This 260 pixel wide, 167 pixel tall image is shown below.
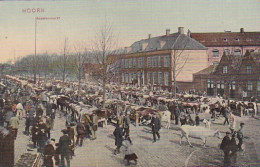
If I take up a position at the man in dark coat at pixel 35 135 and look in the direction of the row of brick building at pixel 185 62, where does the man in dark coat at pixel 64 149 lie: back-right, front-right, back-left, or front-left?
back-right

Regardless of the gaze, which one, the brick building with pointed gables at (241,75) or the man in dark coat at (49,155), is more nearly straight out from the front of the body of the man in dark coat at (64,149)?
the brick building with pointed gables

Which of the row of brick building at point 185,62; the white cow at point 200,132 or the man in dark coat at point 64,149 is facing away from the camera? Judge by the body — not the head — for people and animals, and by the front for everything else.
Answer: the man in dark coat

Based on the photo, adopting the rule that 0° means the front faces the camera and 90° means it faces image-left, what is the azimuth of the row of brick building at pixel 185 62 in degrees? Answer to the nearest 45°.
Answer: approximately 45°

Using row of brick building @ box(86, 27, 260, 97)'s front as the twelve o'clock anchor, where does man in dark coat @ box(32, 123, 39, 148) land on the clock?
The man in dark coat is roughly at 11 o'clock from the row of brick building.

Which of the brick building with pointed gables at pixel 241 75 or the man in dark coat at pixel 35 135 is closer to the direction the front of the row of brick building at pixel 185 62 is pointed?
the man in dark coat

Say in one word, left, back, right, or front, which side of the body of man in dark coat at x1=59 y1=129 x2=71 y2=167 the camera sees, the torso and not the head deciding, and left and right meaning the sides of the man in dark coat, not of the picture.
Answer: back

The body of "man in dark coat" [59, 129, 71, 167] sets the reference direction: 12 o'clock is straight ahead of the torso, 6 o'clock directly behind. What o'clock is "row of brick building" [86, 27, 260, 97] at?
The row of brick building is roughly at 1 o'clock from the man in dark coat.
